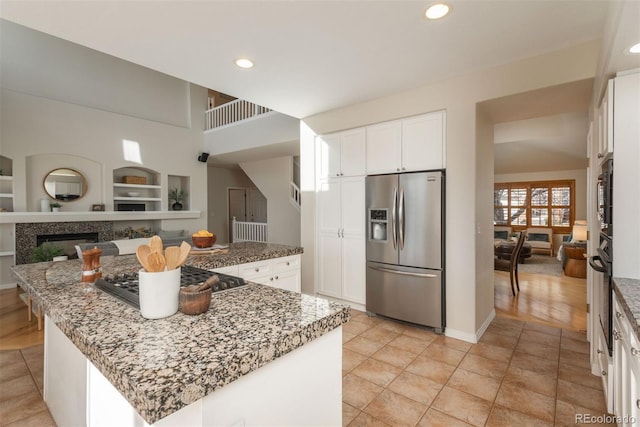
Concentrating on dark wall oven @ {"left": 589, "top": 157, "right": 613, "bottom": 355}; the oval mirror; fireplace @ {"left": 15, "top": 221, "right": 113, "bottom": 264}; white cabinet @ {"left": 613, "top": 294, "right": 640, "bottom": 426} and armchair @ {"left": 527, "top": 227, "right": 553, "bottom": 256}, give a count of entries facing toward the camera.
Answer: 3

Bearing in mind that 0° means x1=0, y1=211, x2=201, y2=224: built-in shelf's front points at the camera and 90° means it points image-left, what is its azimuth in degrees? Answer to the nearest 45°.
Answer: approximately 315°

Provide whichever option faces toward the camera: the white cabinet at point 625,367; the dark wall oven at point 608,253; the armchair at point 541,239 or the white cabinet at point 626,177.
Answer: the armchair

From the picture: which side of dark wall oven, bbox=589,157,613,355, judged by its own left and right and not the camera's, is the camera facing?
left

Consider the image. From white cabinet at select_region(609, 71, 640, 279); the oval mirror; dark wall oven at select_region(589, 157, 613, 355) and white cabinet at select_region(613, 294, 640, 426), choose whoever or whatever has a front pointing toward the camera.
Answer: the oval mirror

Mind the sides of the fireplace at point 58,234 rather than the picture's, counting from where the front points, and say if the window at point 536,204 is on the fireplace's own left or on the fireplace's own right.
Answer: on the fireplace's own left

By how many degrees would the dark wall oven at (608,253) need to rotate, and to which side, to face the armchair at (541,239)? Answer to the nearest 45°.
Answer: approximately 90° to its right

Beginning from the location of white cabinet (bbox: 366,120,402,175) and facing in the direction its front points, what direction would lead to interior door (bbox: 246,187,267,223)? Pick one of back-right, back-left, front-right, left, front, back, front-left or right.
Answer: right
